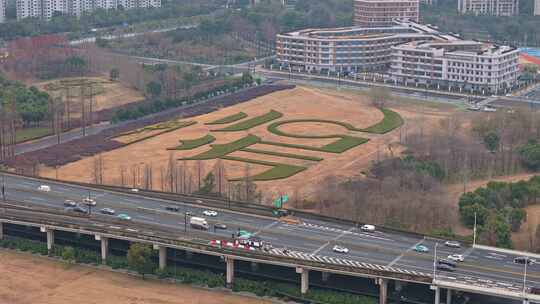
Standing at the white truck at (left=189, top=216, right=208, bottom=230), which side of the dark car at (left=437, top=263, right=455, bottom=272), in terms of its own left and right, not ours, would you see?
back

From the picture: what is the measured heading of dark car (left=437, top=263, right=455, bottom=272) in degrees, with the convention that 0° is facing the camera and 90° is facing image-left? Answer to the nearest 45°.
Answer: approximately 270°

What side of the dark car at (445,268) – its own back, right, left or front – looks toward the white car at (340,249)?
back

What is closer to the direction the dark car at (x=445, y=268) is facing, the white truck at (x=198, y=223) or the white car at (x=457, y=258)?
the white car

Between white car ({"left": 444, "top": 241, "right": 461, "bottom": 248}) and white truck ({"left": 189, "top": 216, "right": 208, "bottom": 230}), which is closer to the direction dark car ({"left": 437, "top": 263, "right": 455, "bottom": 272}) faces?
the white car
